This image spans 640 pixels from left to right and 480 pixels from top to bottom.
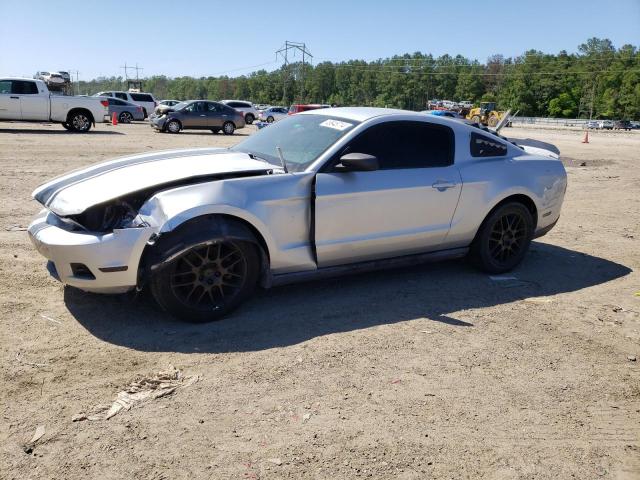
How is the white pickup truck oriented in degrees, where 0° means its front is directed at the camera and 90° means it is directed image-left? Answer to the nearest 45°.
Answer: approximately 90°

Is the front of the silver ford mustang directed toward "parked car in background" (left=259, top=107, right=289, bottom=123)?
no

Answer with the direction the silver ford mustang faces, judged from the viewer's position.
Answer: facing the viewer and to the left of the viewer

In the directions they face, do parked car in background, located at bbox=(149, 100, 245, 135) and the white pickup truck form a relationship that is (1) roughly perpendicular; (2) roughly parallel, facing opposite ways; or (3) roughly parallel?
roughly parallel

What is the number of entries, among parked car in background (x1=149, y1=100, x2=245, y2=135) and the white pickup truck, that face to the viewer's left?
2

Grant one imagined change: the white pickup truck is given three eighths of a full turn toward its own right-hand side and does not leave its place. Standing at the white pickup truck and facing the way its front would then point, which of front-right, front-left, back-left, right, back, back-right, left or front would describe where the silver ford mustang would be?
back-right

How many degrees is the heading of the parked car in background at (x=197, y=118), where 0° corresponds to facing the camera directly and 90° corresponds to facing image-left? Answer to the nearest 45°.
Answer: approximately 90°

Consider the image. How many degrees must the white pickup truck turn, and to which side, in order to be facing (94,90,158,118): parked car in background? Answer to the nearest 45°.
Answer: approximately 90° to its right

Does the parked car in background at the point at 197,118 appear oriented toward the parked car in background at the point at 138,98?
no

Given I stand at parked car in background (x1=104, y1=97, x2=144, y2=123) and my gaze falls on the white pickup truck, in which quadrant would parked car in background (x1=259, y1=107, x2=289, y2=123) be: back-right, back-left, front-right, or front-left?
back-left

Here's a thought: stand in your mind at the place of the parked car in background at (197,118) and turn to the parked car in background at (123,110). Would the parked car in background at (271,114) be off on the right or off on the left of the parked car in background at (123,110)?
right

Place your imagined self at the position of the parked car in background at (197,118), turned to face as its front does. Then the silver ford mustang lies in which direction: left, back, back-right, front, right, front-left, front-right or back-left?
left

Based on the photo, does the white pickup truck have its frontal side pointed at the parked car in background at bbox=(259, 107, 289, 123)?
no
